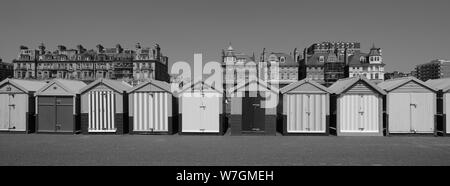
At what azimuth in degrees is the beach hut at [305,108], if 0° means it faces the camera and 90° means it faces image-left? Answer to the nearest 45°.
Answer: approximately 0°

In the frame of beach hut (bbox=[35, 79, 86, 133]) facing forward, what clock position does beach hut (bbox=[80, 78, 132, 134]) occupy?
beach hut (bbox=[80, 78, 132, 134]) is roughly at 10 o'clock from beach hut (bbox=[35, 79, 86, 133]).

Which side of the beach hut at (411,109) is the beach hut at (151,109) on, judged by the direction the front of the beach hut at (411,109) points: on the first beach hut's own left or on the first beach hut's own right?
on the first beach hut's own right

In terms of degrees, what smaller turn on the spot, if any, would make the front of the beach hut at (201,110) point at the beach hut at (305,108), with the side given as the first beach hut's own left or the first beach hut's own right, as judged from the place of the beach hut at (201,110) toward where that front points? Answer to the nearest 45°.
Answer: approximately 90° to the first beach hut's own left

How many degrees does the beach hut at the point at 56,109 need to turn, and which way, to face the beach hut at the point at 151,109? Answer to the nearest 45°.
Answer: approximately 45° to its left

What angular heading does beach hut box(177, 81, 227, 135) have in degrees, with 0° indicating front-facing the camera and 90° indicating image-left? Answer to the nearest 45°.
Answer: approximately 0°

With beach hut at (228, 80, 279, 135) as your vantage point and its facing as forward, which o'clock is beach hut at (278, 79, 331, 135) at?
beach hut at (278, 79, 331, 135) is roughly at 9 o'clock from beach hut at (228, 80, 279, 135).

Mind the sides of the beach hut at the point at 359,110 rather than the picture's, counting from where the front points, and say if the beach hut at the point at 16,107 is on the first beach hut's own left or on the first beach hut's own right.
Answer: on the first beach hut's own right

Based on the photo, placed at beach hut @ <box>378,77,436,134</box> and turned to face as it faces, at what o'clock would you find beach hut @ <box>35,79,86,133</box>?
beach hut @ <box>35,79,86,133</box> is roughly at 2 o'clock from beach hut @ <box>378,77,436,134</box>.

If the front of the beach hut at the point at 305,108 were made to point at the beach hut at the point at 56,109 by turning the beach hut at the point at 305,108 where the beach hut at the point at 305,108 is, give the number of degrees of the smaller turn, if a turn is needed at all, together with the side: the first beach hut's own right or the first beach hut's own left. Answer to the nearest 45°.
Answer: approximately 90° to the first beach hut's own right
